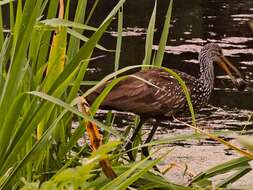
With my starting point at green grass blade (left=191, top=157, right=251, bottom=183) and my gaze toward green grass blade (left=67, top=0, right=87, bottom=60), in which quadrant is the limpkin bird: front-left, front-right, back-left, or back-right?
front-right

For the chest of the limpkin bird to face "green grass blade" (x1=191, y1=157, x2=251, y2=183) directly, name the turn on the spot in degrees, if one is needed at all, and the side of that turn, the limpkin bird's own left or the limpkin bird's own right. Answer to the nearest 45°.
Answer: approximately 90° to the limpkin bird's own right

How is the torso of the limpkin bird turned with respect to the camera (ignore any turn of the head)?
to the viewer's right

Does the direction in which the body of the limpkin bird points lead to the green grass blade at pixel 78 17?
no
